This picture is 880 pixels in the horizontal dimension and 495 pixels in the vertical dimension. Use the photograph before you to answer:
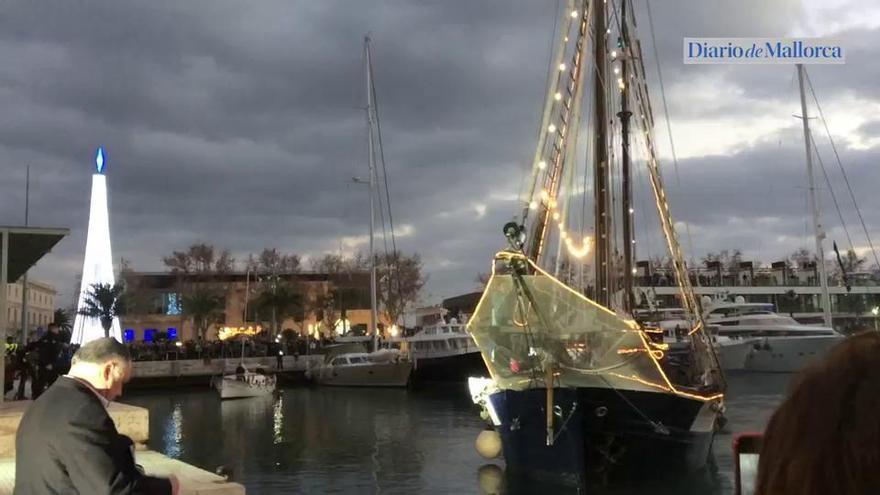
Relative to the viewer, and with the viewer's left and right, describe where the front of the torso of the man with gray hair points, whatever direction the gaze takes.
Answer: facing away from the viewer and to the right of the viewer

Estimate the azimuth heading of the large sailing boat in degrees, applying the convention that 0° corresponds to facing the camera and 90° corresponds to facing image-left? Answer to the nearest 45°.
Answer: approximately 45°

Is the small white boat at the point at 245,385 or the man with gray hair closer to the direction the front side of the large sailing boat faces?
the man with gray hair

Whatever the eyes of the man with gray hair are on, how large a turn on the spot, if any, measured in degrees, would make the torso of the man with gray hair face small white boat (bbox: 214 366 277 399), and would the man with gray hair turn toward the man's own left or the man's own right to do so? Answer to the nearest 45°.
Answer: approximately 45° to the man's own left

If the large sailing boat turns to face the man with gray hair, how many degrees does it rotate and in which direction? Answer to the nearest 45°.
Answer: approximately 45° to its left

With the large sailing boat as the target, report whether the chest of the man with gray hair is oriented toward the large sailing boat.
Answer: yes

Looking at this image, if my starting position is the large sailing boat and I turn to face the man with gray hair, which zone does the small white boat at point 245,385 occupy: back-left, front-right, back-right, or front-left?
back-right

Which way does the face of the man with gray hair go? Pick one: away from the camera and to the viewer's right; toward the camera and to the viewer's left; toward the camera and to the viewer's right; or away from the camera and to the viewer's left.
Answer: away from the camera and to the viewer's right

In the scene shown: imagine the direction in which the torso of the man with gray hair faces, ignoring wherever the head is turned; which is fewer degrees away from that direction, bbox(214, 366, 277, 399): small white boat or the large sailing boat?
the large sailing boat

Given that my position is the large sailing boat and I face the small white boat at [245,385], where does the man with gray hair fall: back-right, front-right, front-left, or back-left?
back-left

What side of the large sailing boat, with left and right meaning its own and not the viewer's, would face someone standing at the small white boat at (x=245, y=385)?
right
